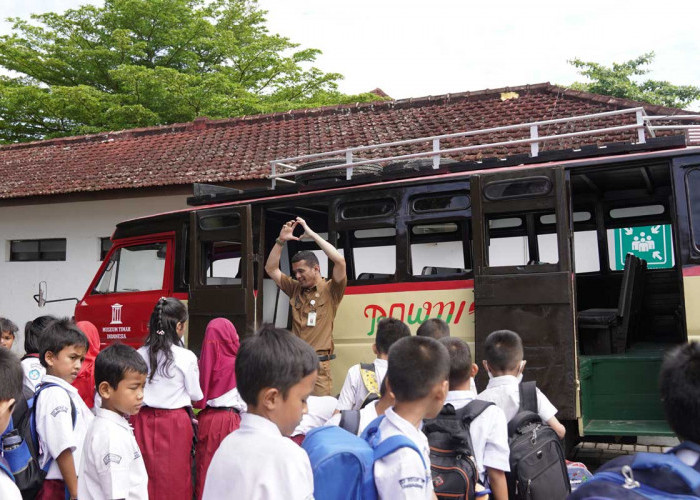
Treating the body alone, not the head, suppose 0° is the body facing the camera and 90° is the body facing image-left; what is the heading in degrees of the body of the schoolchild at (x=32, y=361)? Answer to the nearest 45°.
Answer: approximately 270°

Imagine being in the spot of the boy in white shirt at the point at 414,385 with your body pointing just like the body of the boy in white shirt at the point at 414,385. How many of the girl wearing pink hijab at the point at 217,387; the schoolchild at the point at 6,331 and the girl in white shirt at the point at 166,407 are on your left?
3

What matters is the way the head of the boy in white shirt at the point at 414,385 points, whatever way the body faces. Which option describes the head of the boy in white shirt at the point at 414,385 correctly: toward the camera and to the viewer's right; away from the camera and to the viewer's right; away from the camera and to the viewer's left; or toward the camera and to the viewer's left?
away from the camera and to the viewer's right

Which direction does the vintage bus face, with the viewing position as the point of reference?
facing away from the viewer and to the left of the viewer

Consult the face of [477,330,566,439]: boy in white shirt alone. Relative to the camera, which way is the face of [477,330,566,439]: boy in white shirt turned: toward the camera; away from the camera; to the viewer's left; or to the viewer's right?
away from the camera

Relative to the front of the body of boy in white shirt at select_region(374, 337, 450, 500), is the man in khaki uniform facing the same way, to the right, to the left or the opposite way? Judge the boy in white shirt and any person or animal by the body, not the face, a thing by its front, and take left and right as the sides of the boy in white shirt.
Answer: the opposite way

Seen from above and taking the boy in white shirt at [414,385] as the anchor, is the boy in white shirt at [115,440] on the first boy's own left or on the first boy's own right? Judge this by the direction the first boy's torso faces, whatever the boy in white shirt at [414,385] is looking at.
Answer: on the first boy's own left

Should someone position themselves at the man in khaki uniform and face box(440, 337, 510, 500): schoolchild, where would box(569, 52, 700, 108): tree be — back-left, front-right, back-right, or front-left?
back-left

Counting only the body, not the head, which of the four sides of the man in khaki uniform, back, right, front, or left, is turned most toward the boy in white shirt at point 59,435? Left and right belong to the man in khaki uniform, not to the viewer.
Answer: front
